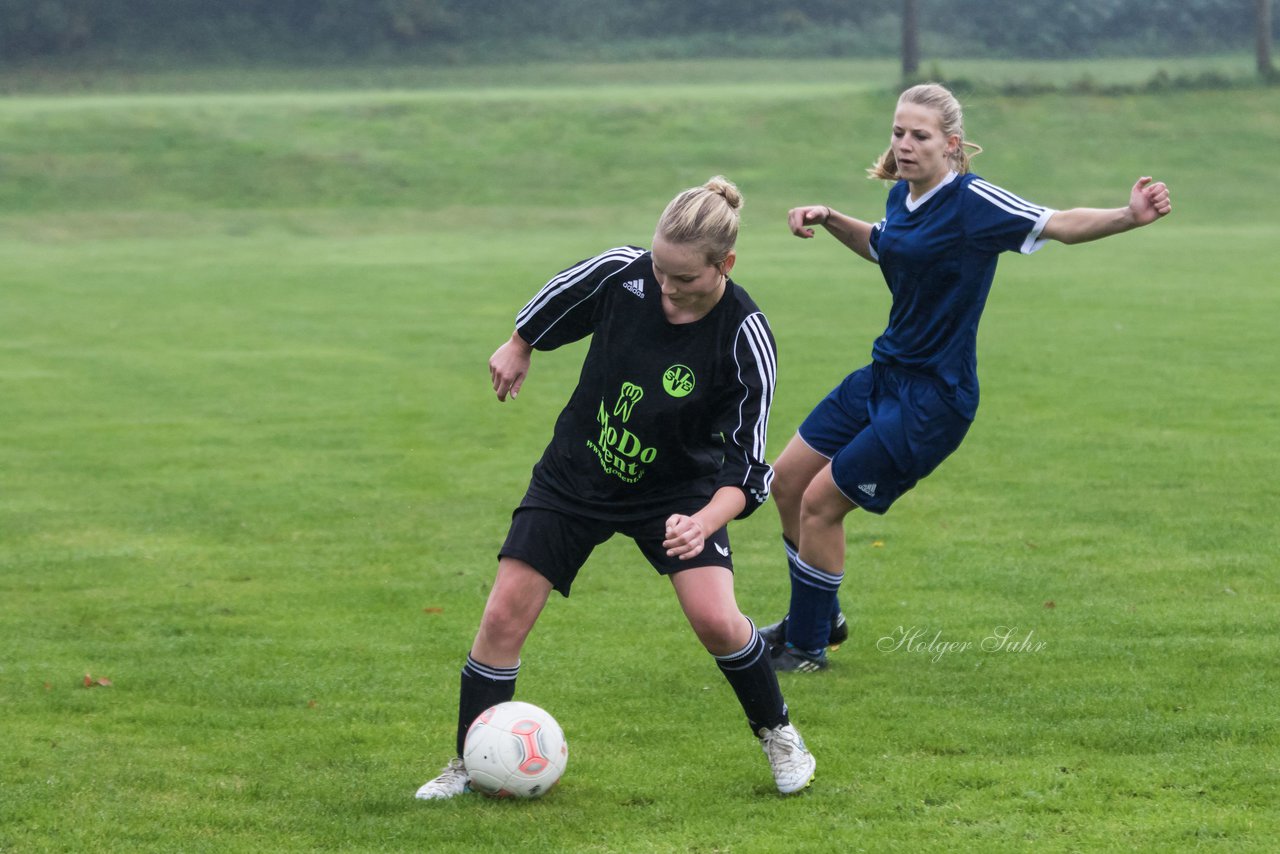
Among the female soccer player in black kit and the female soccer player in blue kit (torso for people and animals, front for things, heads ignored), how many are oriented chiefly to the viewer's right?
0

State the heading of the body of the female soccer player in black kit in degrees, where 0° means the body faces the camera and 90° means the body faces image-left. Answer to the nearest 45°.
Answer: approximately 0°

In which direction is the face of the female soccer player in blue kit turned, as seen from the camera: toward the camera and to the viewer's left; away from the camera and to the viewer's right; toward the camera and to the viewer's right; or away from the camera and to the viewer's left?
toward the camera and to the viewer's left

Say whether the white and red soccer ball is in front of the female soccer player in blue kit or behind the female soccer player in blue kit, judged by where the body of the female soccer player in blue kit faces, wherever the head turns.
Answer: in front

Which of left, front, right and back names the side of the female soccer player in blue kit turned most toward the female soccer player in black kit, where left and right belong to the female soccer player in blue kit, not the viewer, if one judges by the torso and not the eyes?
front

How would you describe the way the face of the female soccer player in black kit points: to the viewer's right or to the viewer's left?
to the viewer's left

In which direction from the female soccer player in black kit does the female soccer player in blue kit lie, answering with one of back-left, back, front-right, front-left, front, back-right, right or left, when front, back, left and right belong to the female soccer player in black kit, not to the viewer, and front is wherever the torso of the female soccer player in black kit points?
back-left
